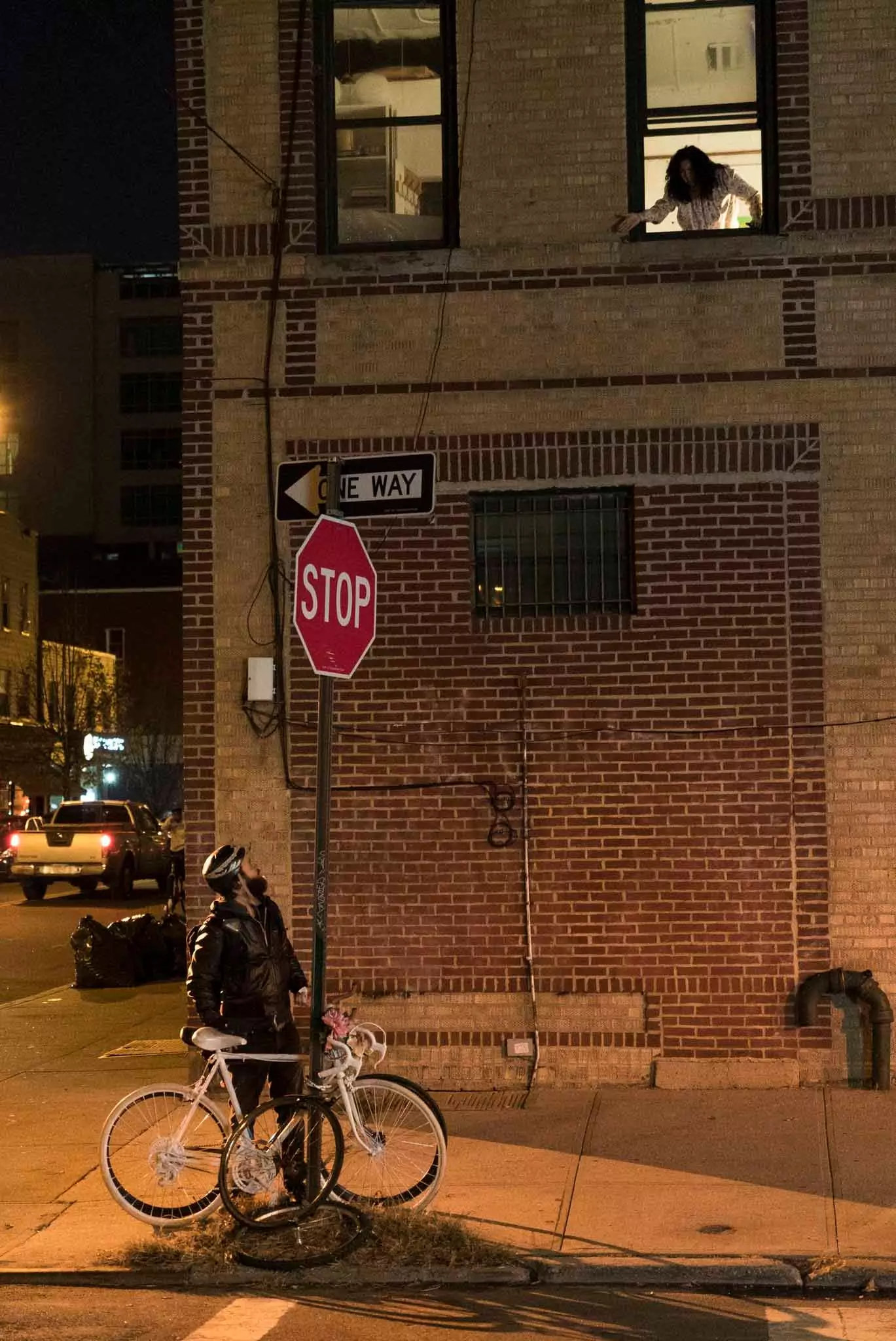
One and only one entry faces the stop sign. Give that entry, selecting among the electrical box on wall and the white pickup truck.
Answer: the electrical box on wall

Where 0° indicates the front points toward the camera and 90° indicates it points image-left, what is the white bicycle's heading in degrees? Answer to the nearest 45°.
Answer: approximately 270°

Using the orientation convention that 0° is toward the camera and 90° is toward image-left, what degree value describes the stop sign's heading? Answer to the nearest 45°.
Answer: approximately 315°

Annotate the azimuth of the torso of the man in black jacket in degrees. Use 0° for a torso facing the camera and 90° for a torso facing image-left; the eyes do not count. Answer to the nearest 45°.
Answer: approximately 315°

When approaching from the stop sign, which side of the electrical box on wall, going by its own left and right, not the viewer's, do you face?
front

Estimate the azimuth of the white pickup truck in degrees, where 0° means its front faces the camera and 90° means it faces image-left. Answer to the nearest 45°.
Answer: approximately 225°

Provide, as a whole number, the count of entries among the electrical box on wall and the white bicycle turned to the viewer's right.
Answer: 1

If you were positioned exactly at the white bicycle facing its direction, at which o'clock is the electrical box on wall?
The electrical box on wall is roughly at 9 o'clock from the white bicycle.

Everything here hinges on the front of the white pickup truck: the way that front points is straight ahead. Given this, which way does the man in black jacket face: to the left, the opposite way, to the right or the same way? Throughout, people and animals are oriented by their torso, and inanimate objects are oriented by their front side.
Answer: to the right
